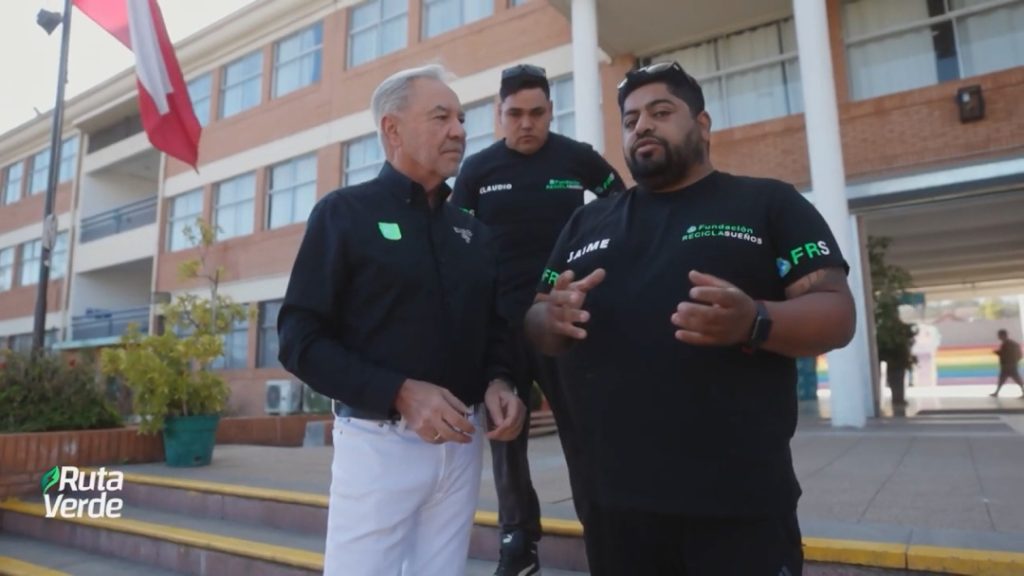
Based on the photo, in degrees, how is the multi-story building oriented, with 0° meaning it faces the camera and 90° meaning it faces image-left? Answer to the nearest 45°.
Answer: approximately 45°

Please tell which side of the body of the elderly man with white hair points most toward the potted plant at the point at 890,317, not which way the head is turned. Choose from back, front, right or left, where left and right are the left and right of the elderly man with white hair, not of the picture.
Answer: left

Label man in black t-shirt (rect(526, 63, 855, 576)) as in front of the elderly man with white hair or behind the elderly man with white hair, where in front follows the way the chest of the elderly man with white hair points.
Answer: in front

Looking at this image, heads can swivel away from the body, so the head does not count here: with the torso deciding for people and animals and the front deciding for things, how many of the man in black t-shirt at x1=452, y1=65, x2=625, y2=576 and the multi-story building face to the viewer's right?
0

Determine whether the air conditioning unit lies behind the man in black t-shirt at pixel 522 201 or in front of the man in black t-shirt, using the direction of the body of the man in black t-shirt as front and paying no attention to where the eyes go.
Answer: behind

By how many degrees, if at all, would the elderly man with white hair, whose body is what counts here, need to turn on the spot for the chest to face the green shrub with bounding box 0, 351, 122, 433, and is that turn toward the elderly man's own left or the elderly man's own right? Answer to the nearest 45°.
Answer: approximately 180°

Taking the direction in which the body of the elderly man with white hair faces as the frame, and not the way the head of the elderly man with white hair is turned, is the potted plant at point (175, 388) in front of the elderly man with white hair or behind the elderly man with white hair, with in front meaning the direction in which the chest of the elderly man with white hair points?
behind

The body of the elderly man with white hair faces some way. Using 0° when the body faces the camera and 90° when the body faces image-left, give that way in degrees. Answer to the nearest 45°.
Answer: approximately 315°

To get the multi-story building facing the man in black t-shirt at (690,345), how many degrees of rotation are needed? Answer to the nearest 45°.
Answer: approximately 45° to its left

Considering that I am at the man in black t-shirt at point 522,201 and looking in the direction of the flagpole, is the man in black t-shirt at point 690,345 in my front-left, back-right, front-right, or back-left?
back-left

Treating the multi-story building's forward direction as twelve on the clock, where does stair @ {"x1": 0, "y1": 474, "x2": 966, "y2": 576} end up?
The stair is roughly at 11 o'clock from the multi-story building.

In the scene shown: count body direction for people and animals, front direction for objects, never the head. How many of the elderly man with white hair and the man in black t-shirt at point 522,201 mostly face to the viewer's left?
0

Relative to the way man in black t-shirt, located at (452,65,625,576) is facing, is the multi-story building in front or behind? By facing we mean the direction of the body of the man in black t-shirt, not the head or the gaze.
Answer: behind

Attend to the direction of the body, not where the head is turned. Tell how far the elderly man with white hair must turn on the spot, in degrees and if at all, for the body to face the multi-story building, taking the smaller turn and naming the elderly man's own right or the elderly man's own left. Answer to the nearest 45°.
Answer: approximately 135° to the elderly man's own left
